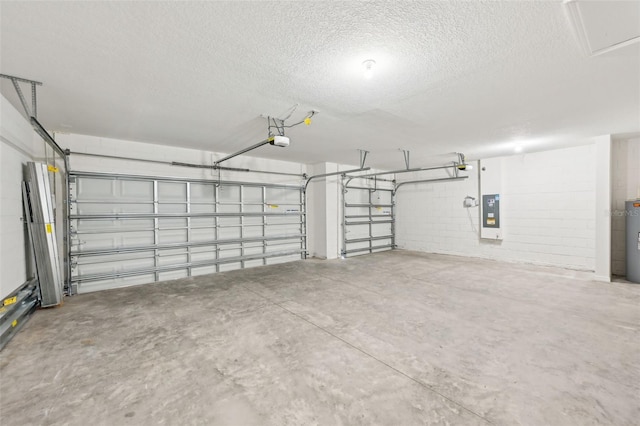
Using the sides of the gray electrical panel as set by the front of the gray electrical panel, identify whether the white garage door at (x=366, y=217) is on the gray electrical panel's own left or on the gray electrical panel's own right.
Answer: on the gray electrical panel's own right

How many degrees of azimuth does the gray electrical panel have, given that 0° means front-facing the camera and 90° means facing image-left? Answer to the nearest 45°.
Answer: approximately 0°

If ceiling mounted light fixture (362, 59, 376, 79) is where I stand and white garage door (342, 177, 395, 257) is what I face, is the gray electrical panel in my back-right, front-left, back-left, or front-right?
front-right

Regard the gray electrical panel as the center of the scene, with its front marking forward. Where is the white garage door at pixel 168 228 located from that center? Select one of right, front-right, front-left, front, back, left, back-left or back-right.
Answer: front-right

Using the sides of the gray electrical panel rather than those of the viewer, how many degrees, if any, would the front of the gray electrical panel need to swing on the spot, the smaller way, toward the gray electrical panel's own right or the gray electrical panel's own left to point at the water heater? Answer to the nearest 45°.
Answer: approximately 45° to the gray electrical panel's own left

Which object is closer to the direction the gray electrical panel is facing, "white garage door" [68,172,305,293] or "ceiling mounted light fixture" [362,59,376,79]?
the ceiling mounted light fixture
